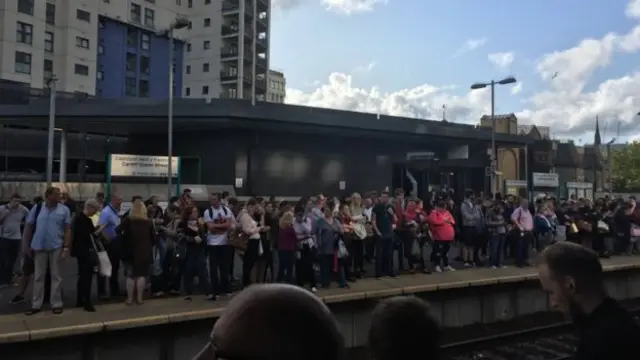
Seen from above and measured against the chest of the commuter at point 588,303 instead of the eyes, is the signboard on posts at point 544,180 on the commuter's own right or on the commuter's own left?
on the commuter's own right

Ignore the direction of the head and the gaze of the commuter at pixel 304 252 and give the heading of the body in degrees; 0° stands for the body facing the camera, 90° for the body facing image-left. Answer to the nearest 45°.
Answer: approximately 45°

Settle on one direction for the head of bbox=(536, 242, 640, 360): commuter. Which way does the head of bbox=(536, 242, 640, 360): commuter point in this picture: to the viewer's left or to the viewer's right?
to the viewer's left

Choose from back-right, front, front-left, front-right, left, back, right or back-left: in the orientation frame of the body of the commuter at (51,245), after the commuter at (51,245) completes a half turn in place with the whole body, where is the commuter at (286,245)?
right

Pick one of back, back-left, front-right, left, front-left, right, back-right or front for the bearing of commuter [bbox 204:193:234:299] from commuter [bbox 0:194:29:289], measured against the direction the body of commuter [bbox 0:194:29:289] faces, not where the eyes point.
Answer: front-left

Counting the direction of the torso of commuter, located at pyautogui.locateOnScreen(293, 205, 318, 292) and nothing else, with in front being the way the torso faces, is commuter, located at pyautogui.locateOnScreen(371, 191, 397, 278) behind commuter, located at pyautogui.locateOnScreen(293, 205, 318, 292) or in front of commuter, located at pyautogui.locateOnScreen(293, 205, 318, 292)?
behind

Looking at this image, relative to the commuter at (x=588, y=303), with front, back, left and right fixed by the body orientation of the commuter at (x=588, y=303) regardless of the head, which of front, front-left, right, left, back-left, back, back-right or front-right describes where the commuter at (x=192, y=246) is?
front-right

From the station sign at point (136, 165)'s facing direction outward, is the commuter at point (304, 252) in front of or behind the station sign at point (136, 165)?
in front

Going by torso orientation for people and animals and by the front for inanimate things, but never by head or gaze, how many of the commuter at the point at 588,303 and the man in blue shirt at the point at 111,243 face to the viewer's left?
1
